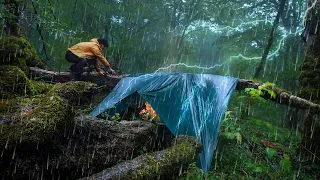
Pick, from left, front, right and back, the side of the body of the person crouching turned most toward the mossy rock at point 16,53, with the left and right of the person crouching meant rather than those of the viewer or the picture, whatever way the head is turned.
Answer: back

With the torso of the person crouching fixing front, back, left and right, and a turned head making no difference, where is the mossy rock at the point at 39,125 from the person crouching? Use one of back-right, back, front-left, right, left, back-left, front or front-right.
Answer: right

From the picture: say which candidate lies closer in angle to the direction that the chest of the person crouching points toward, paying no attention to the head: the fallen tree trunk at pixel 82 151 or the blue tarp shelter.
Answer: the blue tarp shelter

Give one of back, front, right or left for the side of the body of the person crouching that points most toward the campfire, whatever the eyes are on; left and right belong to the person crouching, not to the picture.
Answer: front

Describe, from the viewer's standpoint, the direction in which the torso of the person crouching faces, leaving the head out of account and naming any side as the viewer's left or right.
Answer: facing to the right of the viewer

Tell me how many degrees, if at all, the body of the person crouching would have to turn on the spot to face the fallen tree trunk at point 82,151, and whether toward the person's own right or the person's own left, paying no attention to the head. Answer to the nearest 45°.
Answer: approximately 90° to the person's own right

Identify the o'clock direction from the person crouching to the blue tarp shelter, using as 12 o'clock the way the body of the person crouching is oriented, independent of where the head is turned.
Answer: The blue tarp shelter is roughly at 1 o'clock from the person crouching.

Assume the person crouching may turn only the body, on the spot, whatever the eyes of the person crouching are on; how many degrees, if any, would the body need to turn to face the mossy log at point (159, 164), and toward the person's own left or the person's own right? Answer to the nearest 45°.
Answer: approximately 90° to the person's own right

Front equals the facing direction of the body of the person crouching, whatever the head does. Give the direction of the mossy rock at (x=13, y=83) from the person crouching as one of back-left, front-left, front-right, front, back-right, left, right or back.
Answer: back-right
